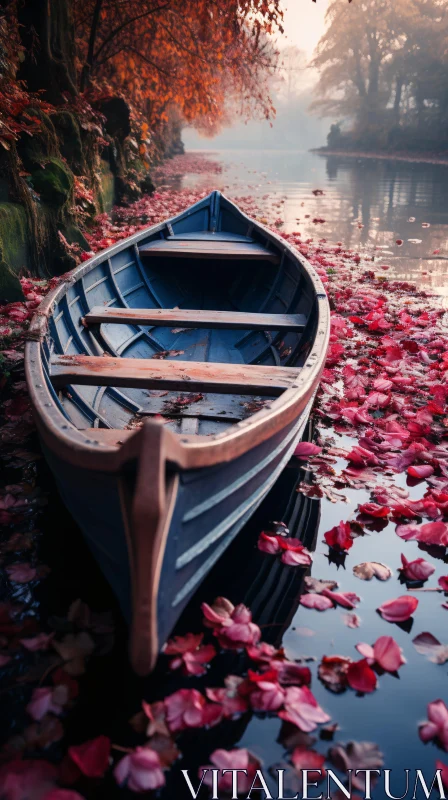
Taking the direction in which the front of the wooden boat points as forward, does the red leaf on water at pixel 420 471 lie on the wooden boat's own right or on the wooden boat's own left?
on the wooden boat's own left

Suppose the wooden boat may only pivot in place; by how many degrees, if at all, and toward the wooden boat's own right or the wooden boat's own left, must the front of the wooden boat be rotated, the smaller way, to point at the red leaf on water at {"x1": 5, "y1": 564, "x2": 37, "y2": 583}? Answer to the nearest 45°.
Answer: approximately 45° to the wooden boat's own right

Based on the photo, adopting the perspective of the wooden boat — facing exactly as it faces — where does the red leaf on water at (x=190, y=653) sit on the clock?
The red leaf on water is roughly at 12 o'clock from the wooden boat.

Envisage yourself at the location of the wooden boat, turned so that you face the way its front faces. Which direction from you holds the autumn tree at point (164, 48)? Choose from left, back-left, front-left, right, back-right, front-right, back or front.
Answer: back

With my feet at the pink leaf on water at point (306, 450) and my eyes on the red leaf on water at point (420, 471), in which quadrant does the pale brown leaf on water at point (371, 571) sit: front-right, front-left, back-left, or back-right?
front-right

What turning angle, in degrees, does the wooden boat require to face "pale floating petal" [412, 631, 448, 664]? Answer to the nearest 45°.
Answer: approximately 45° to its left

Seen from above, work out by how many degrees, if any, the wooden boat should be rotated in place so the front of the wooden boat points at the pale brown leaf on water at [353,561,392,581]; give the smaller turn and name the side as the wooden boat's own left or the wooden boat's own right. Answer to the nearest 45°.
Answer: approximately 45° to the wooden boat's own left

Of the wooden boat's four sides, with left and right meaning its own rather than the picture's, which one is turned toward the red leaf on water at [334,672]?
front

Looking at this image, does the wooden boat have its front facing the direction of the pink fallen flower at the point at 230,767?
yes

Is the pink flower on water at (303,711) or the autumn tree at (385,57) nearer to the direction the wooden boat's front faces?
the pink flower on water

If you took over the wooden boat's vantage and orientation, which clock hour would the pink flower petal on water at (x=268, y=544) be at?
The pink flower petal on water is roughly at 11 o'clock from the wooden boat.

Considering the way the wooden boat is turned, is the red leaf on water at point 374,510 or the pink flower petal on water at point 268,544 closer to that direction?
the pink flower petal on water

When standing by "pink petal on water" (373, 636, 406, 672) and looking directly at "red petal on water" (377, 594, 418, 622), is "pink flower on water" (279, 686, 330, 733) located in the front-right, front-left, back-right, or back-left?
back-left

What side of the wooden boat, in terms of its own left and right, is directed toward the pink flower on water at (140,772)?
front

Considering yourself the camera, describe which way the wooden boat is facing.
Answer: facing the viewer

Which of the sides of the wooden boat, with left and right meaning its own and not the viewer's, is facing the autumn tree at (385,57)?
back
